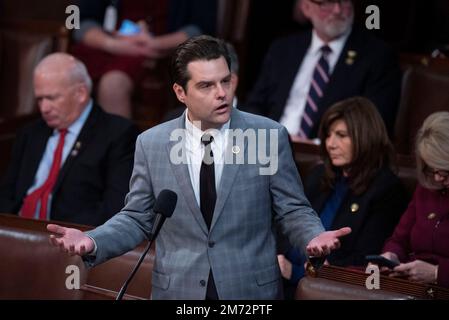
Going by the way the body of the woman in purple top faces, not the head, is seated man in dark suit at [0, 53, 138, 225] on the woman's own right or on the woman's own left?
on the woman's own right

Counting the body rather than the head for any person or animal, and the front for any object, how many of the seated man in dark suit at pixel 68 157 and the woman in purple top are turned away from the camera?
0

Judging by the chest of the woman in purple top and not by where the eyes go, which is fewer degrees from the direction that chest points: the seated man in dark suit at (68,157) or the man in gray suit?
the man in gray suit

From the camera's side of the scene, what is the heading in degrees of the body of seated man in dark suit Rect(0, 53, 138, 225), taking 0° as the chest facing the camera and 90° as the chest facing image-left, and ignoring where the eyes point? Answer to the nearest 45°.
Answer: approximately 45°

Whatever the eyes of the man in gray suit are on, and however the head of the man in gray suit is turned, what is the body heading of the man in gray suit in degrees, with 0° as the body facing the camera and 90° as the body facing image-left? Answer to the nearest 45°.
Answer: approximately 0°

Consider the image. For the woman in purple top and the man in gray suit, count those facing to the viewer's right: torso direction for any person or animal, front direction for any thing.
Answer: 0
